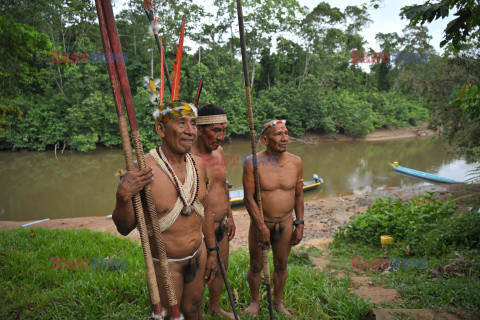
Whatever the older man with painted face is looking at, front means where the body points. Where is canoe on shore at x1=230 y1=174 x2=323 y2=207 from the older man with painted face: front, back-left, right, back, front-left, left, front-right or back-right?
back-left

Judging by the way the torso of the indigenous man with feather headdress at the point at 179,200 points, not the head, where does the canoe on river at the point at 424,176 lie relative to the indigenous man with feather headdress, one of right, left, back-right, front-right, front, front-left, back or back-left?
left

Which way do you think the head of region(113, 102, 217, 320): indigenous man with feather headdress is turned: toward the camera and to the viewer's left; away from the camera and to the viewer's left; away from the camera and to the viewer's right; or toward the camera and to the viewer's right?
toward the camera and to the viewer's right

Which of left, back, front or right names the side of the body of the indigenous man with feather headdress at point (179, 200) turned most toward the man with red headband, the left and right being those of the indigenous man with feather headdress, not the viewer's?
left

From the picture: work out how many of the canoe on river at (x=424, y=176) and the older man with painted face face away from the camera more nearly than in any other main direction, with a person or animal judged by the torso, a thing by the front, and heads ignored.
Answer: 0

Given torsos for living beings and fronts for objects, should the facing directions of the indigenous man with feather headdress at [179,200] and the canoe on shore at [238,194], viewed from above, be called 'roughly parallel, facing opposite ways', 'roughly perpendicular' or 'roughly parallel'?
roughly perpendicular

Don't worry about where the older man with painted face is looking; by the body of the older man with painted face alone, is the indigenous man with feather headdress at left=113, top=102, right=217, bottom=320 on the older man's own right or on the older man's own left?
on the older man's own right

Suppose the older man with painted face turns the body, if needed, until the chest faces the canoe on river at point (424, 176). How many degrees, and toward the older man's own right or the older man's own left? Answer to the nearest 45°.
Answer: approximately 90° to the older man's own left

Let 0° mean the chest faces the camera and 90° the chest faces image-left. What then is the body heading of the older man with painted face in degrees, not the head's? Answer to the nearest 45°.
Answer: approximately 315°
